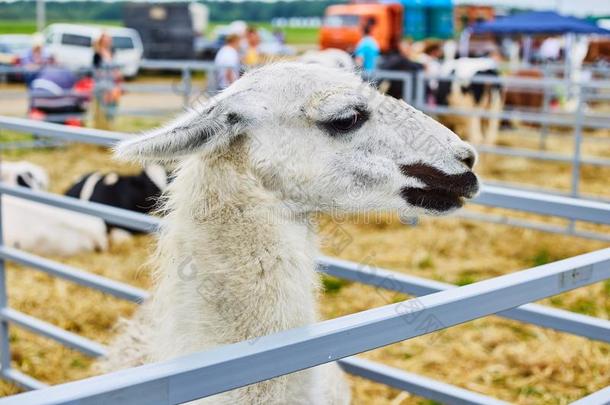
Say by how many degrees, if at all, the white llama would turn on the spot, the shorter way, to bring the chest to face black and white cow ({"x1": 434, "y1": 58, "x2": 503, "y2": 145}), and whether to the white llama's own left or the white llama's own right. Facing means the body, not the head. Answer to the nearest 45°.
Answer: approximately 90° to the white llama's own left

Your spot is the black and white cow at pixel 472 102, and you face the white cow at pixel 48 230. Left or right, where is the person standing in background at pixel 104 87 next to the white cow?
right
